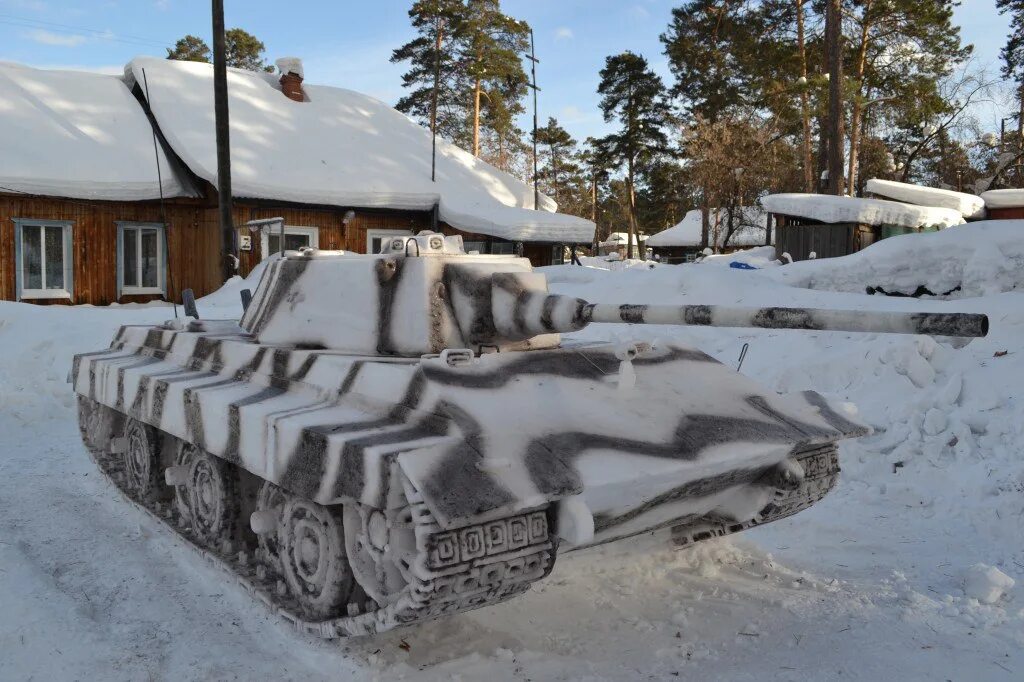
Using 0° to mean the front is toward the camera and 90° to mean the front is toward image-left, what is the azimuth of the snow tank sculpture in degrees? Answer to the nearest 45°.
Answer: approximately 315°

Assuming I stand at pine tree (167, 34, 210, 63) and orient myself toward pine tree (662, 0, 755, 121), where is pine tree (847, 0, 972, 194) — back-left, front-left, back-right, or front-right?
front-right

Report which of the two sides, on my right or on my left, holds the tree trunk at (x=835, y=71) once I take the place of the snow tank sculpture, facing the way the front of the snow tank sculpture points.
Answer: on my left

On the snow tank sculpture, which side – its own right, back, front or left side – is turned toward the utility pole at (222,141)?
back

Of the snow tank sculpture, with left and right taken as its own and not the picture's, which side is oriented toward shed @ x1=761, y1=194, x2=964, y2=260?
left

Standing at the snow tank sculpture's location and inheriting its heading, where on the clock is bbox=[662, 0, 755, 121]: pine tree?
The pine tree is roughly at 8 o'clock from the snow tank sculpture.

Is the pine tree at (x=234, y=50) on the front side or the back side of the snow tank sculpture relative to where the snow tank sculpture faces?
on the back side

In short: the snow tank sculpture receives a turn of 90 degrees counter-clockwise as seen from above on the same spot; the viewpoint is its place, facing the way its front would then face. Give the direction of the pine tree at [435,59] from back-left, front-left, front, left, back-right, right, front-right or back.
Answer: front-left

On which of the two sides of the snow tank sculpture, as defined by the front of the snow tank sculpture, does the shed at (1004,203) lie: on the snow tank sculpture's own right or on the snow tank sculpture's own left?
on the snow tank sculpture's own left
